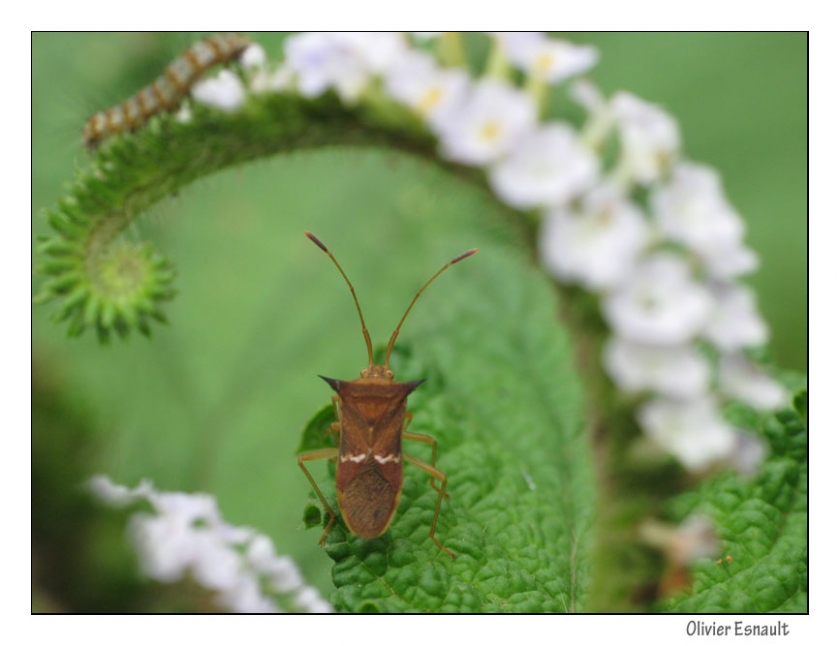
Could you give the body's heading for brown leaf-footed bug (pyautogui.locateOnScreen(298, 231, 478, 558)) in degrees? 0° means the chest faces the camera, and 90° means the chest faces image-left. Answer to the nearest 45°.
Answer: approximately 180°
